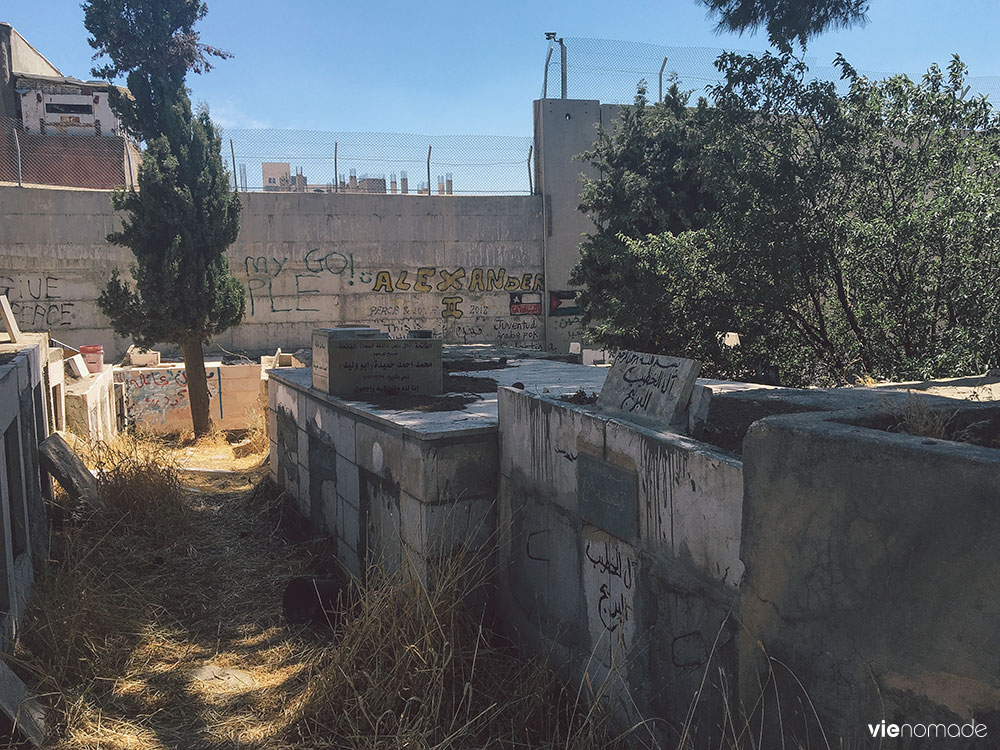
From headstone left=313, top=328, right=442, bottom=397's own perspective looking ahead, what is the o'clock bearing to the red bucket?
The red bucket is roughly at 5 o'clock from the headstone.

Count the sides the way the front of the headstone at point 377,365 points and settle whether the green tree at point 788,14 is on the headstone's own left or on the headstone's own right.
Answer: on the headstone's own left

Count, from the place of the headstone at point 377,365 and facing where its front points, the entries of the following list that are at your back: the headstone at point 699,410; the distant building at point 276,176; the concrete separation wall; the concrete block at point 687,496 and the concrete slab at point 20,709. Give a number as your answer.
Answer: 2

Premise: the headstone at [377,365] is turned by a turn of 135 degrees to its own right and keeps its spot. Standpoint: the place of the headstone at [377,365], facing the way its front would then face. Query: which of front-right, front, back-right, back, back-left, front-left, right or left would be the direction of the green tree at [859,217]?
back-right

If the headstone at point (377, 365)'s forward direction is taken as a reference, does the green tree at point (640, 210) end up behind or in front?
behind

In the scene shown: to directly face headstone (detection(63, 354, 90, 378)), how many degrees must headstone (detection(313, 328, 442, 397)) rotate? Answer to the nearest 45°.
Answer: approximately 135° to its right

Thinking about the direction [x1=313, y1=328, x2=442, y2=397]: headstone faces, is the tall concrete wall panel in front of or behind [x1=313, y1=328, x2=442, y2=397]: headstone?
behind

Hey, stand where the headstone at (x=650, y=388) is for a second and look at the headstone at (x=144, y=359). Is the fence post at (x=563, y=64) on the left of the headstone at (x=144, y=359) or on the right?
right

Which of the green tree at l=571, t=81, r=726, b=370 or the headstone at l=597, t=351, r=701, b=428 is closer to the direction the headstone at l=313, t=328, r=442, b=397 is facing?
the headstone

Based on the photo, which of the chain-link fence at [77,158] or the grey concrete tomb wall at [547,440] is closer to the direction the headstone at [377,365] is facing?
the grey concrete tomb wall

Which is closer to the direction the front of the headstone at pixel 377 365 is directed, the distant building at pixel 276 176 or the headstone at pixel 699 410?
the headstone

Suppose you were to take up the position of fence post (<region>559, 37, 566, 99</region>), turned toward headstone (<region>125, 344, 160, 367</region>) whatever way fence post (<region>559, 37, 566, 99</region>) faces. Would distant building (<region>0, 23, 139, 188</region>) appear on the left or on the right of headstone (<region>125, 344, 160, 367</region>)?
right

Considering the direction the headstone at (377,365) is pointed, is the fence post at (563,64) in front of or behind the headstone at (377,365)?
behind

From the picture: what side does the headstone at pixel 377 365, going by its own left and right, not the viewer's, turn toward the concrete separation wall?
back

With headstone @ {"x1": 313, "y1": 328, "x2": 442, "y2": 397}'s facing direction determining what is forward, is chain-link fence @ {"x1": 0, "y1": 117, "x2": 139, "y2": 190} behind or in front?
behind

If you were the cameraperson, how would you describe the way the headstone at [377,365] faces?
facing the viewer

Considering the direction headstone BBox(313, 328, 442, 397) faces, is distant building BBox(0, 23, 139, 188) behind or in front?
behind
